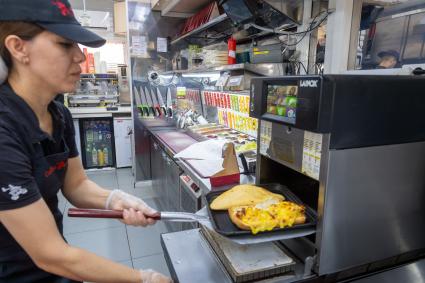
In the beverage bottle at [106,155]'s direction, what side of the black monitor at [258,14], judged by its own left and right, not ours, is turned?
right

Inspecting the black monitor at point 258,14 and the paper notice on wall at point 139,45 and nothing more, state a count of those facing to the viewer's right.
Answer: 0

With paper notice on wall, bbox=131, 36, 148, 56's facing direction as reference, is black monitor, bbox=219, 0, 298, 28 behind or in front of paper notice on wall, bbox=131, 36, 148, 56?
in front

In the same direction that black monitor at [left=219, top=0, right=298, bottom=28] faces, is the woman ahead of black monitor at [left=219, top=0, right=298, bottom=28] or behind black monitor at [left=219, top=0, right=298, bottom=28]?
ahead

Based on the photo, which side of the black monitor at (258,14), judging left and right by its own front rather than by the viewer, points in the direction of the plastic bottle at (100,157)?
right

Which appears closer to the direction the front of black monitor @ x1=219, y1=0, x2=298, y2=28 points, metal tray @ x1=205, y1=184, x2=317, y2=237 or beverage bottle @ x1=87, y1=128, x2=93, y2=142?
the metal tray

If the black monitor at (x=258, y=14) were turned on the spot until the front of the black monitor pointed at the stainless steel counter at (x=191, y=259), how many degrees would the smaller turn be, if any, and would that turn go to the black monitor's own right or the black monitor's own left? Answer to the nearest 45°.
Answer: approximately 45° to the black monitor's own left

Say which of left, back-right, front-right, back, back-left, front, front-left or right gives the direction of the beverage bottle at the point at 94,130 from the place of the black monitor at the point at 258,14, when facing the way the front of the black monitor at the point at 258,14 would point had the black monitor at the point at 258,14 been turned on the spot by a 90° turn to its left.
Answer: back

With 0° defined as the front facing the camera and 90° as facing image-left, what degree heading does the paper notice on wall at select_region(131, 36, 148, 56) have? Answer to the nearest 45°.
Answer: approximately 0°

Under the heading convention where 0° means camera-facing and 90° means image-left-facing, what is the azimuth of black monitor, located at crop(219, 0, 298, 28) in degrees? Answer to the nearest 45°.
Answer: approximately 45°

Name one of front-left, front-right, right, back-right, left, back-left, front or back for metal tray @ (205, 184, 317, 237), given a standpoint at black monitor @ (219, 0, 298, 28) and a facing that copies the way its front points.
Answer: front-left
